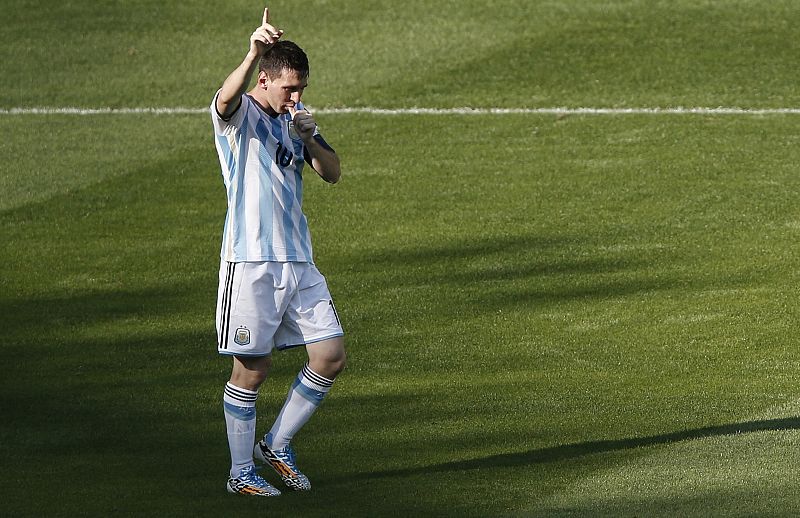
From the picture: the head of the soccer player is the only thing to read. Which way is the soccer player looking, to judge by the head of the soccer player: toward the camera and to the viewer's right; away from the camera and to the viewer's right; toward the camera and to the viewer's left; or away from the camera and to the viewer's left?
toward the camera and to the viewer's right

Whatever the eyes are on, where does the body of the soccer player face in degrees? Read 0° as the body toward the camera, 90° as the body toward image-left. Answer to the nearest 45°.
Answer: approximately 315°
